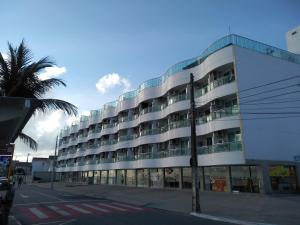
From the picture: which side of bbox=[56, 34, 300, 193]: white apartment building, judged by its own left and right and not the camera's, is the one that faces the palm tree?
front

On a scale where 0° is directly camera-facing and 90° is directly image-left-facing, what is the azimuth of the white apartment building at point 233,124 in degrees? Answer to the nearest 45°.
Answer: approximately 45°

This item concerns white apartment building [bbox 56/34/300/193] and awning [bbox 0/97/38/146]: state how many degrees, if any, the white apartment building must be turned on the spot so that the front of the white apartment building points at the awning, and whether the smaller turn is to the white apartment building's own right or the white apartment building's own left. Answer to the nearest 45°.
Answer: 0° — it already faces it
